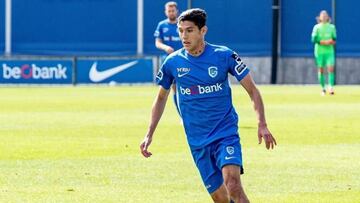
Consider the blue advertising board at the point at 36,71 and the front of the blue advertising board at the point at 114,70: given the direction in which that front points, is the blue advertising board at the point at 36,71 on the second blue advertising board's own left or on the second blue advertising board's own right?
on the second blue advertising board's own right

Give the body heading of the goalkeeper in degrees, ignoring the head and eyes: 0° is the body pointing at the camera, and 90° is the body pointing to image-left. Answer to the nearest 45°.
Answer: approximately 0°

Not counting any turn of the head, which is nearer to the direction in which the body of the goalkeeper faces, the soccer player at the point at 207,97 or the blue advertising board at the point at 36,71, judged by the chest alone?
the soccer player

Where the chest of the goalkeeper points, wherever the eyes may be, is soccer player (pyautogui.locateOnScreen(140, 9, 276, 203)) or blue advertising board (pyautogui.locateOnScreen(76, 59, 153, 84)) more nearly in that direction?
the soccer player

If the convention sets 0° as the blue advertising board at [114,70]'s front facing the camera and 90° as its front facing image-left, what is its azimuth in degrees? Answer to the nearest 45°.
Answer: approximately 0°

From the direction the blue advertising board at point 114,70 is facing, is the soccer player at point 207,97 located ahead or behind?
ahead

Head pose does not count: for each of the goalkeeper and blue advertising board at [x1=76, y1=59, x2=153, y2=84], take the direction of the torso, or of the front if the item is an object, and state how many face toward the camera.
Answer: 2

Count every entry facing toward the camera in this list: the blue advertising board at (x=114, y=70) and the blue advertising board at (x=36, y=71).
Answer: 2
